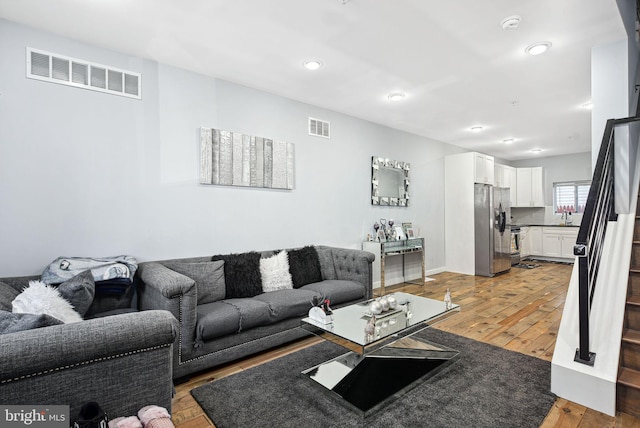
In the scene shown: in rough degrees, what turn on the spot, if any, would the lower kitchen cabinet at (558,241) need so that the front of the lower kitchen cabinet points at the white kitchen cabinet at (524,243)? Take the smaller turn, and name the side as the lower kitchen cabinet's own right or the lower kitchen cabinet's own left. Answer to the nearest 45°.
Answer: approximately 90° to the lower kitchen cabinet's own right

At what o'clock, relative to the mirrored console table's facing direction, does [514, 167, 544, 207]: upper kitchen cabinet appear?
The upper kitchen cabinet is roughly at 9 o'clock from the mirrored console table.

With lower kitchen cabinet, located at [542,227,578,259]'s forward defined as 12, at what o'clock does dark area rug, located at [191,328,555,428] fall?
The dark area rug is roughly at 12 o'clock from the lower kitchen cabinet.

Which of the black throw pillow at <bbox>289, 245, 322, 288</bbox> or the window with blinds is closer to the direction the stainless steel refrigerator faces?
the black throw pillow

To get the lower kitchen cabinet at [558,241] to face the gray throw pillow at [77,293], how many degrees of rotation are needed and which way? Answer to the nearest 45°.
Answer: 0° — it already faces it

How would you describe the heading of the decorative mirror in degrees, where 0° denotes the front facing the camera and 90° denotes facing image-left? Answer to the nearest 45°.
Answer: approximately 315°

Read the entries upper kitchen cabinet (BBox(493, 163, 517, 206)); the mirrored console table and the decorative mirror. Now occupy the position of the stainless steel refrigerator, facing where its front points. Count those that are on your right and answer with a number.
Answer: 2

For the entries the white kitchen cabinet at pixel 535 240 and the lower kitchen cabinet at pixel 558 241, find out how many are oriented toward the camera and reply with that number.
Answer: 2
